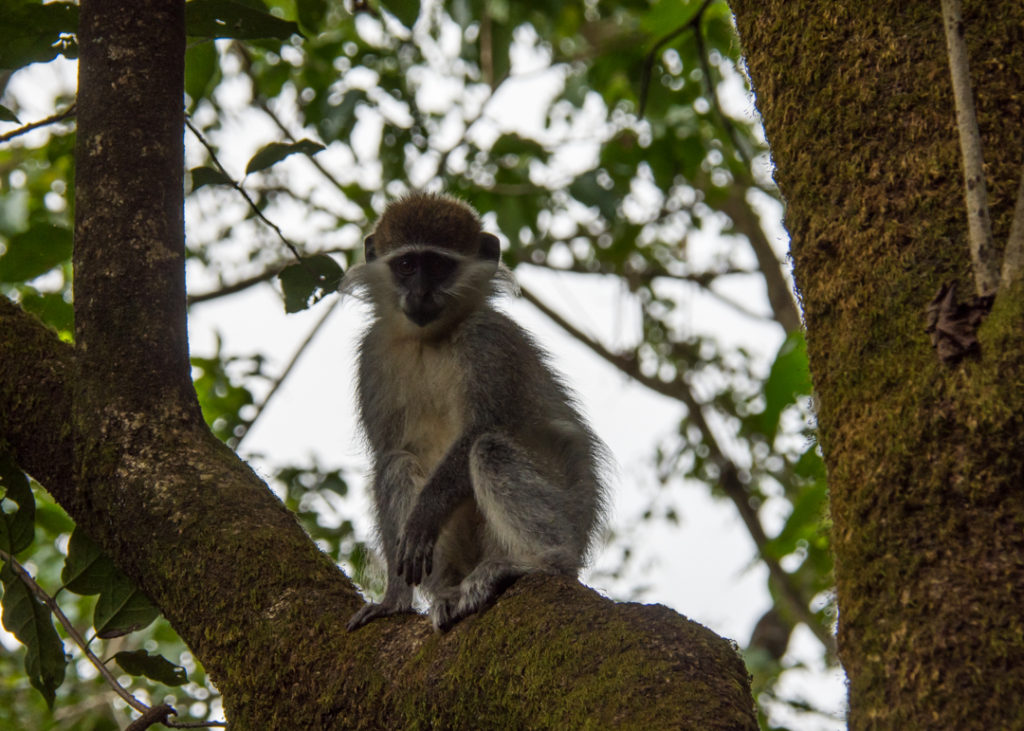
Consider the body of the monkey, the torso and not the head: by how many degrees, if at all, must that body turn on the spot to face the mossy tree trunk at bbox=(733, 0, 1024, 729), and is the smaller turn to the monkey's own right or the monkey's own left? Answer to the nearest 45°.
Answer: approximately 45° to the monkey's own left

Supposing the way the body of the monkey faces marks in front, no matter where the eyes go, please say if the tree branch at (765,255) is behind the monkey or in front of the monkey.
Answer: behind

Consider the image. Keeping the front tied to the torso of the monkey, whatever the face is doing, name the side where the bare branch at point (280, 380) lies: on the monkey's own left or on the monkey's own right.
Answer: on the monkey's own right

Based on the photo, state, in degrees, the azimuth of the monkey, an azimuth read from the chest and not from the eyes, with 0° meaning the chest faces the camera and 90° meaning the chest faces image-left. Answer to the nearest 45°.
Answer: approximately 45°
